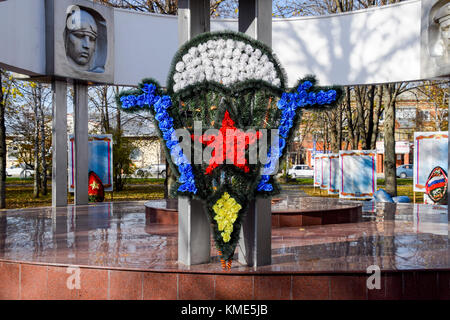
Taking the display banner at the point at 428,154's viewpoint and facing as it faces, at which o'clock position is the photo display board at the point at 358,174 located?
The photo display board is roughly at 4 o'clock from the display banner.

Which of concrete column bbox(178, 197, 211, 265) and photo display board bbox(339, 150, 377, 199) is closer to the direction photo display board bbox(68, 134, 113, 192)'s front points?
the concrete column

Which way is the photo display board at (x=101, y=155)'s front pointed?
toward the camera

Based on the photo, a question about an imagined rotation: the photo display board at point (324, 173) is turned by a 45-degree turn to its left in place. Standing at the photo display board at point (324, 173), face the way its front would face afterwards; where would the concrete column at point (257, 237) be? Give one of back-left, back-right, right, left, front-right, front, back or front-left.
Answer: right

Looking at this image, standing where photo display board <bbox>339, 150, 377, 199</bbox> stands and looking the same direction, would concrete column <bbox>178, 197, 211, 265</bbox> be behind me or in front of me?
in front

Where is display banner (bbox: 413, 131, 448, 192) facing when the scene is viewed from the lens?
facing the viewer

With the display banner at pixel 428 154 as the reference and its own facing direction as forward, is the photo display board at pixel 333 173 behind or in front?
behind

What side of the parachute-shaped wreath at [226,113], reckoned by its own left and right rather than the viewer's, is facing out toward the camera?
front

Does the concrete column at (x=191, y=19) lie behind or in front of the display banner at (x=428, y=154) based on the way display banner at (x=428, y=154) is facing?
in front
